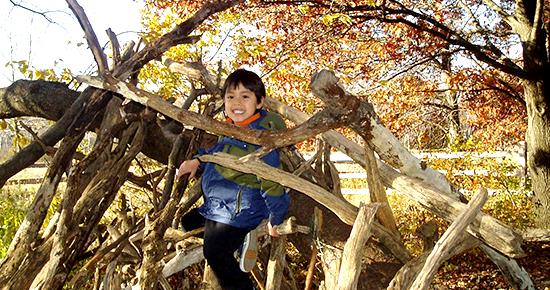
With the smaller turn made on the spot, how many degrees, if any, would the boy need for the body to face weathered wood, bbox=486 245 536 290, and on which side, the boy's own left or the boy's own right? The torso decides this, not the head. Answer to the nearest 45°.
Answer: approximately 135° to the boy's own left

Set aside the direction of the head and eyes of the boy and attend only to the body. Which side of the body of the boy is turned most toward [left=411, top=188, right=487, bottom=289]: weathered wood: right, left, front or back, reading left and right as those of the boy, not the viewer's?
left

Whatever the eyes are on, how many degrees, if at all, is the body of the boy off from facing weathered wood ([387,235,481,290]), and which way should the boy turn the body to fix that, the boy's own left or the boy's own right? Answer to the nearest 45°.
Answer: approximately 135° to the boy's own left

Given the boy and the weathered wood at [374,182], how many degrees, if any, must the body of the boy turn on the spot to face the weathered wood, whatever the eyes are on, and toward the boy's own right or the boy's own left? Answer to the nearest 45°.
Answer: approximately 135° to the boy's own left

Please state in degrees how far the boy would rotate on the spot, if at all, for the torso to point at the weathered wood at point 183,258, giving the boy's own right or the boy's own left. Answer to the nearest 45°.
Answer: approximately 90° to the boy's own right

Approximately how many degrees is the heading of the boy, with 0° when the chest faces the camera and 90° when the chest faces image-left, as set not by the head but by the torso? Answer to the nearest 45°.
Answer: approximately 45°
